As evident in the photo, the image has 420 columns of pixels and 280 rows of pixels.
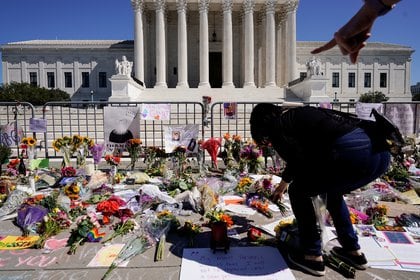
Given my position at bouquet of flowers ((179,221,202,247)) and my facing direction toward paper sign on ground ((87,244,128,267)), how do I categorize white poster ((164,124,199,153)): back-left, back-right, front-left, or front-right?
back-right

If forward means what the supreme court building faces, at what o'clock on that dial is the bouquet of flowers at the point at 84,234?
The bouquet of flowers is roughly at 12 o'clock from the supreme court building.

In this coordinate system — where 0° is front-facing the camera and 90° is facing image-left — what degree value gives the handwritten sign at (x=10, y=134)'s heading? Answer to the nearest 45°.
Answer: approximately 0°

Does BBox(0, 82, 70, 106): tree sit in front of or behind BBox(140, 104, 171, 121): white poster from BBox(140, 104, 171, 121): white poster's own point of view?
behind

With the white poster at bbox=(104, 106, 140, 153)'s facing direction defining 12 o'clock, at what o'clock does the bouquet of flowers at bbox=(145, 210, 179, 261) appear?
The bouquet of flowers is roughly at 12 o'clock from the white poster.
